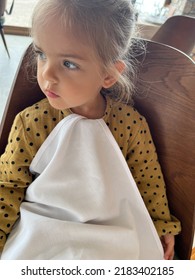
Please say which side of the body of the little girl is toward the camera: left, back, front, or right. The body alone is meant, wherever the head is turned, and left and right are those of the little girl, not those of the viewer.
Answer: front
